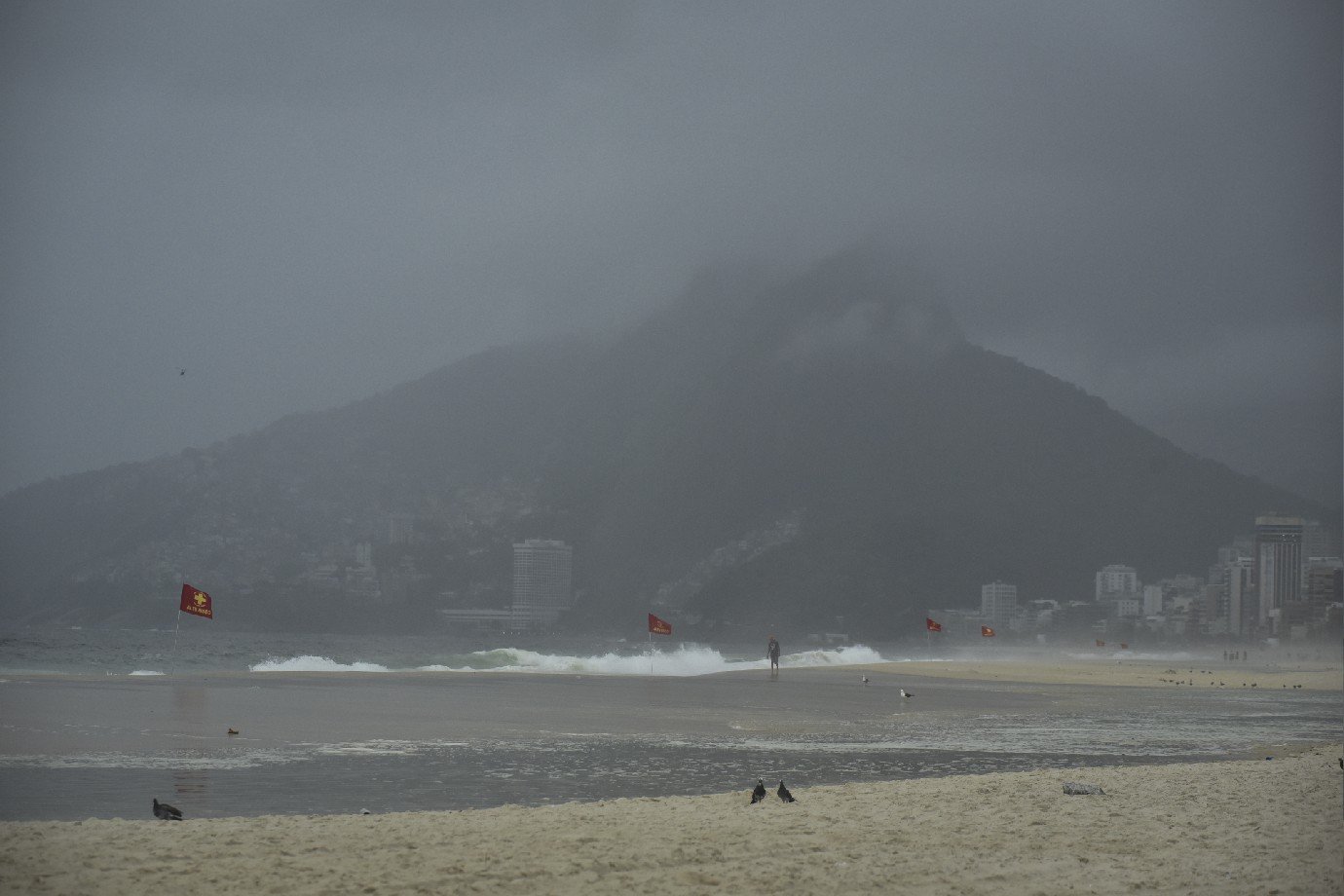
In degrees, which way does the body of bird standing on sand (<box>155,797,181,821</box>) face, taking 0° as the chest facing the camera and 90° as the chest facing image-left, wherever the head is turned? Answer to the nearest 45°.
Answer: approximately 90°

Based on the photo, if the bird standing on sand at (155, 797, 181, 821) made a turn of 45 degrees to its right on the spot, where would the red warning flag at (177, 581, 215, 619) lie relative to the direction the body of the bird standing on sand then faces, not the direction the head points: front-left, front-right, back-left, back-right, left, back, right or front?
front-right
